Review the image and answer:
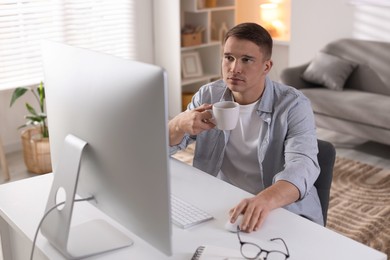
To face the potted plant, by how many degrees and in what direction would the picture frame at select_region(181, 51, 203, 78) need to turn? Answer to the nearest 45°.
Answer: approximately 45° to its right

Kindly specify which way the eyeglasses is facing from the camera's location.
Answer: facing the viewer

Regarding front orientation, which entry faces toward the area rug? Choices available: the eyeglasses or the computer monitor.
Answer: the computer monitor

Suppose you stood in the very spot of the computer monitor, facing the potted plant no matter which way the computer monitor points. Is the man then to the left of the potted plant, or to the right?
right

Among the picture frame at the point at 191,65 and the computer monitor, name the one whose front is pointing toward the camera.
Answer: the picture frame

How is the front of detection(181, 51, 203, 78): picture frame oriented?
toward the camera

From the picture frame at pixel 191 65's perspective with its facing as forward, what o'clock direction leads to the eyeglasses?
The eyeglasses is roughly at 12 o'clock from the picture frame.

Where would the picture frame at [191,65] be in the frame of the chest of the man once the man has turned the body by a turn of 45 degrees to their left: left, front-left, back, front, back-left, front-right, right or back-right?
back

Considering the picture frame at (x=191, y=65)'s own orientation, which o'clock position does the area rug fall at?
The area rug is roughly at 11 o'clock from the picture frame.

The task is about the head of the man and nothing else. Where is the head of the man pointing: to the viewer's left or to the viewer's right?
to the viewer's left

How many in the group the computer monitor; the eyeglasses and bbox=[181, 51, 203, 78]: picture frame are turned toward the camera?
2

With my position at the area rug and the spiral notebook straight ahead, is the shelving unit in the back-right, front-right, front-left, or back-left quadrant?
back-right

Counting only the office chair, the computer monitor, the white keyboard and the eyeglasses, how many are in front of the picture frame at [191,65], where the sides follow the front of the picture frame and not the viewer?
4

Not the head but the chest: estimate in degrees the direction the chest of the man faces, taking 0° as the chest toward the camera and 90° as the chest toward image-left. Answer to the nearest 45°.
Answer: approximately 45°

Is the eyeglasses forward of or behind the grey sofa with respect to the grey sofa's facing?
forward

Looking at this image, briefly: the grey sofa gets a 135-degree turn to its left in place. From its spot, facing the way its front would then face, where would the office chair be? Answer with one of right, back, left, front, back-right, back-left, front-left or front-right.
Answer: right
